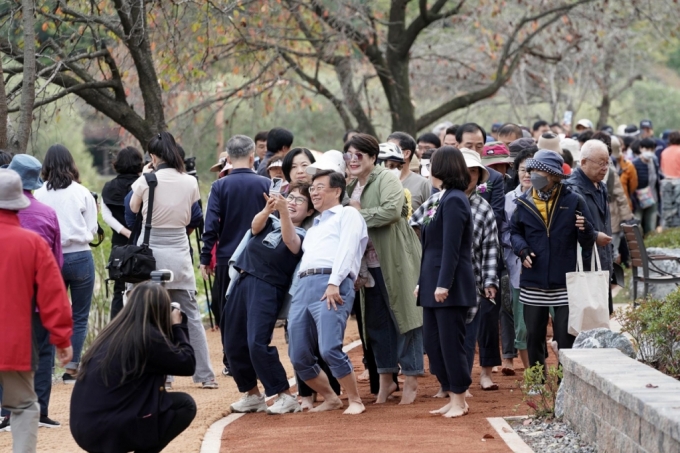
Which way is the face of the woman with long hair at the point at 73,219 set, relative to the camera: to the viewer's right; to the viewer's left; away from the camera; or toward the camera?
away from the camera

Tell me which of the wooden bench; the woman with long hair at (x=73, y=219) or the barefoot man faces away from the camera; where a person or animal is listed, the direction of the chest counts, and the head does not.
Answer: the woman with long hair

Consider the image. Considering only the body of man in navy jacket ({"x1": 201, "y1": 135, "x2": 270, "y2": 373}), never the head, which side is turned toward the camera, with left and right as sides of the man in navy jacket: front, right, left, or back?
back

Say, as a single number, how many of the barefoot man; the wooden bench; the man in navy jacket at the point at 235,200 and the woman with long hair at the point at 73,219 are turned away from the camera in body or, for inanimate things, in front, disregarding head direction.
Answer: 2

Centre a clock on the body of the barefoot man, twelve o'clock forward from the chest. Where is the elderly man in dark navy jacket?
The elderly man in dark navy jacket is roughly at 7 o'clock from the barefoot man.

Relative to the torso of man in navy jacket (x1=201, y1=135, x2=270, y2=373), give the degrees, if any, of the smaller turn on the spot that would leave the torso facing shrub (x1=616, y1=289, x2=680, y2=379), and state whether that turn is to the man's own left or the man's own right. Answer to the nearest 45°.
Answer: approximately 135° to the man's own right

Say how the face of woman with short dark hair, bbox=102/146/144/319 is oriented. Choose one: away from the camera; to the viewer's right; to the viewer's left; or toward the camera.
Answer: away from the camera

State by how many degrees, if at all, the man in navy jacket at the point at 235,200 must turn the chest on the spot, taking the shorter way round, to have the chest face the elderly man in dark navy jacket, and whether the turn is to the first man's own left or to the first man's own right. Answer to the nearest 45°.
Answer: approximately 90° to the first man's own right

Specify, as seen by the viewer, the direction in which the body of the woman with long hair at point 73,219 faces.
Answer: away from the camera

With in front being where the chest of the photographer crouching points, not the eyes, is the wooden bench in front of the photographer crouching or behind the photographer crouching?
in front
